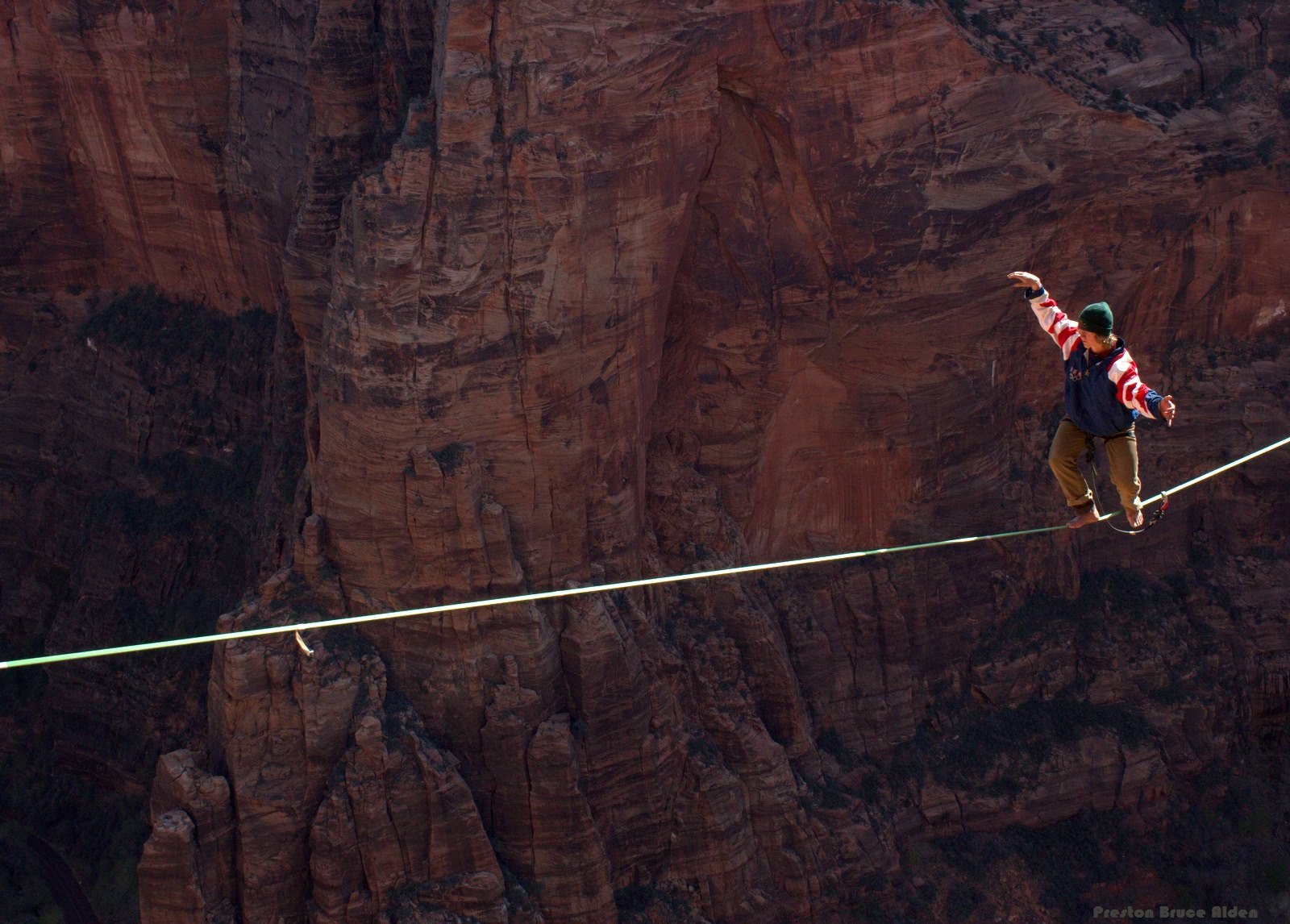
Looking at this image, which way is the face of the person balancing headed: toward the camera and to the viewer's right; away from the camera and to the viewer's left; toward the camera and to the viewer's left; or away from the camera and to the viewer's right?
toward the camera and to the viewer's left

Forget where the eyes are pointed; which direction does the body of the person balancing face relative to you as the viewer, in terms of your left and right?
facing the viewer and to the left of the viewer
